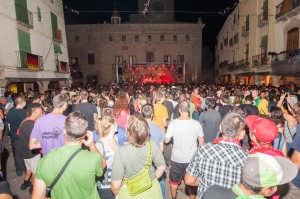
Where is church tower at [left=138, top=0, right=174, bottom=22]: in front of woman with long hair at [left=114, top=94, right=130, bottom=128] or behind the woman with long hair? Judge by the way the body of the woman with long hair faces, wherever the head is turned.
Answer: in front

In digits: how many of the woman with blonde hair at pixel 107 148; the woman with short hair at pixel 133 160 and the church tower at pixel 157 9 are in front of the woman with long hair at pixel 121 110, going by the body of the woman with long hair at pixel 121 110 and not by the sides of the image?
1

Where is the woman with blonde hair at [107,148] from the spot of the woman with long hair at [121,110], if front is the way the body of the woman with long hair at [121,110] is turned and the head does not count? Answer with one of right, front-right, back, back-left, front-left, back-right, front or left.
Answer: back

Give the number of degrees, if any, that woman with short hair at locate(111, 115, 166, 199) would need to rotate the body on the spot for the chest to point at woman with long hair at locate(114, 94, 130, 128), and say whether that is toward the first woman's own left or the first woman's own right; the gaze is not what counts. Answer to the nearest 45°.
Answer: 0° — they already face them

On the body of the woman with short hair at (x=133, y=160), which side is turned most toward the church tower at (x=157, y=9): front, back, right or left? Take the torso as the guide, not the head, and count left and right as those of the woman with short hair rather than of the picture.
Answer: front

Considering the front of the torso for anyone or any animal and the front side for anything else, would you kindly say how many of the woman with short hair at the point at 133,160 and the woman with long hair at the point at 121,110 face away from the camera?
2

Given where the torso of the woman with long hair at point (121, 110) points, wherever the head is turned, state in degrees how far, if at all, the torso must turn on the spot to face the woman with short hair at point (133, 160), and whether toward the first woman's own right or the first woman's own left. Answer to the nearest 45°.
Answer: approximately 180°

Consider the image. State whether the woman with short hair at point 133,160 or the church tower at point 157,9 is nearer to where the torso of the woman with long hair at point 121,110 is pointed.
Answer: the church tower

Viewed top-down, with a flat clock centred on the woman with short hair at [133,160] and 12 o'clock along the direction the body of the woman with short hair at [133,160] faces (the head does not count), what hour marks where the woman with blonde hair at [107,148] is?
the woman with blonde hair at [107,148] is roughly at 11 o'clock from the woman with short hair at [133,160].

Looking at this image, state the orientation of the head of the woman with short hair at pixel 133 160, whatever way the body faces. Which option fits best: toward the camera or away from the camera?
away from the camera

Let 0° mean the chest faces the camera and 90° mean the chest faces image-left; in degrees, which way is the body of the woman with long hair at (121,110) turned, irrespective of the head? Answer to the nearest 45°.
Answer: approximately 180°

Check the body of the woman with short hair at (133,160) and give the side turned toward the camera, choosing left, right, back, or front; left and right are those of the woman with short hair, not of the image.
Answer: back
